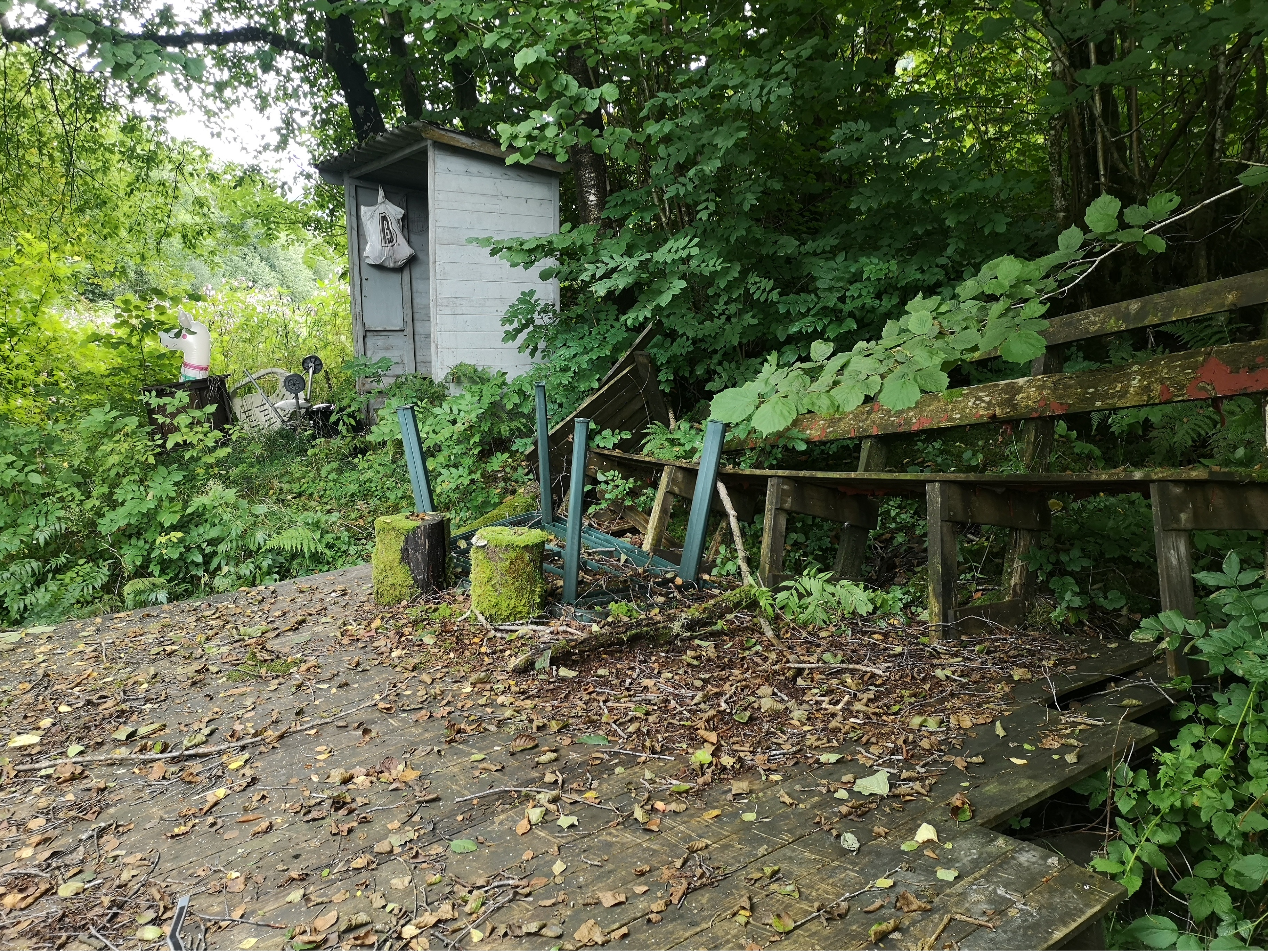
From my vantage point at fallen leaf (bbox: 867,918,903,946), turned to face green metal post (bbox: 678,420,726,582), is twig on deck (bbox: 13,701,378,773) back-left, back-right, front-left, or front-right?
front-left

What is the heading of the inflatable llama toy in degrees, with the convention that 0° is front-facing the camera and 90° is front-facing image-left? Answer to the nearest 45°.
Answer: approximately 90°

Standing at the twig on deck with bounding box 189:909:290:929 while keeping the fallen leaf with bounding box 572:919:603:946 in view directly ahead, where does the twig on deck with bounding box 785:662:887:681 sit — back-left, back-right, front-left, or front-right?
front-left

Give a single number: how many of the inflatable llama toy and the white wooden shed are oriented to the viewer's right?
0

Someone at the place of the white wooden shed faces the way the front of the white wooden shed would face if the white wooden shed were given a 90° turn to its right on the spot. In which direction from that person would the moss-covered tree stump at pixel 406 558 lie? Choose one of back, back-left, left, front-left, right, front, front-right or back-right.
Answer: back-left

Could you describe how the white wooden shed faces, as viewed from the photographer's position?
facing the viewer and to the left of the viewer

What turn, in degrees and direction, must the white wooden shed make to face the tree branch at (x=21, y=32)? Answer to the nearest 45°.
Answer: approximately 45° to its right

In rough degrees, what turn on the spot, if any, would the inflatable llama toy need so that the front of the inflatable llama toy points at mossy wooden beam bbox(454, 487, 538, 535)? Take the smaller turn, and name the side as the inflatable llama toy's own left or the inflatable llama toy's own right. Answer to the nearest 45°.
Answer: approximately 90° to the inflatable llama toy's own left

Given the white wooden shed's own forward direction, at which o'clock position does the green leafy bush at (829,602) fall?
The green leafy bush is roughly at 10 o'clock from the white wooden shed.

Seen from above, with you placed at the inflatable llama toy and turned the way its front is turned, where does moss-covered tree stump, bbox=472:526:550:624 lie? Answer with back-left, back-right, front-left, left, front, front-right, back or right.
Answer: left

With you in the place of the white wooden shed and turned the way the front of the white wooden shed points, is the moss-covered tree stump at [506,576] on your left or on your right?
on your left

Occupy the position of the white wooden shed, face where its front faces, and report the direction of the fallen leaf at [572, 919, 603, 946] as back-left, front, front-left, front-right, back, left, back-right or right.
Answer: front-left

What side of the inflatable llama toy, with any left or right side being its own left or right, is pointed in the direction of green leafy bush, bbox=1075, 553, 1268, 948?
left
